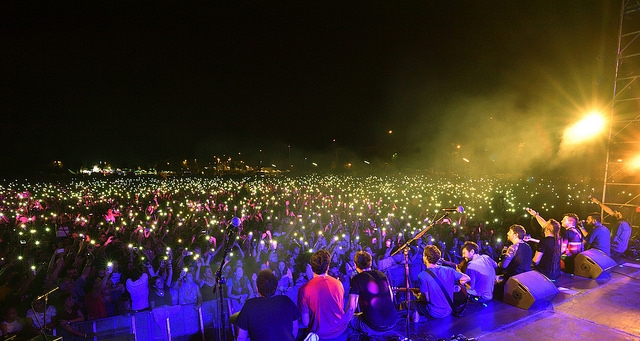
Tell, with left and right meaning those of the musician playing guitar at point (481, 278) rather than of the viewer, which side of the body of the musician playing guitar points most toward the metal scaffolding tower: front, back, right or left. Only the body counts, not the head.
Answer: right

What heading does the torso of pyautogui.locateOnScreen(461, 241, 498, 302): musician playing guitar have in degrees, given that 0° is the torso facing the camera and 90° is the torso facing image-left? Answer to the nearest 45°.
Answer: approximately 135°

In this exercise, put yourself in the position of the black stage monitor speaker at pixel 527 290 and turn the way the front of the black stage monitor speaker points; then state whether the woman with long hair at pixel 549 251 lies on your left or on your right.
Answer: on your left

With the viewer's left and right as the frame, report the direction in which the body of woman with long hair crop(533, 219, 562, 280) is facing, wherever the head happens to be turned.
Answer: facing away from the viewer and to the left of the viewer

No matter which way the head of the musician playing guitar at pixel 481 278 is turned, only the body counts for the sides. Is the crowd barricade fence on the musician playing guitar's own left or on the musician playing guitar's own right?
on the musician playing guitar's own left

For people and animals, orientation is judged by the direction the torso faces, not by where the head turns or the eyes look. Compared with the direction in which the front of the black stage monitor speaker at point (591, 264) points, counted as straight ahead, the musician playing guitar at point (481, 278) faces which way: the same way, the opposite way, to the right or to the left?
the opposite way

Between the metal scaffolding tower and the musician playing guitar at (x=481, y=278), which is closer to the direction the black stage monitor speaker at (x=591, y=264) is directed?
the musician playing guitar

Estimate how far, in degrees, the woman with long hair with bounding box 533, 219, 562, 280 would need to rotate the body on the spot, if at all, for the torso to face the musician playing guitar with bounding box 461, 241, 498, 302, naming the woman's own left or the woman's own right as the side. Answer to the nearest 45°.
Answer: approximately 90° to the woman's own left

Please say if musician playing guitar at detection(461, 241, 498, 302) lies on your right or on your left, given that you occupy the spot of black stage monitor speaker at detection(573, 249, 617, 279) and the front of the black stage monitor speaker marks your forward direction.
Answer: on your right

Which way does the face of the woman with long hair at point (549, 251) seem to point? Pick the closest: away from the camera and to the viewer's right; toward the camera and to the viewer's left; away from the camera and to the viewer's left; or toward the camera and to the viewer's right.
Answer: away from the camera and to the viewer's left

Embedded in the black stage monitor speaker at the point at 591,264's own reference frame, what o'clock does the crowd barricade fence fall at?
The crowd barricade fence is roughly at 3 o'clock from the black stage monitor speaker.

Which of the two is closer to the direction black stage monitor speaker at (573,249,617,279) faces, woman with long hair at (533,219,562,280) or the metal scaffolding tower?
the woman with long hair

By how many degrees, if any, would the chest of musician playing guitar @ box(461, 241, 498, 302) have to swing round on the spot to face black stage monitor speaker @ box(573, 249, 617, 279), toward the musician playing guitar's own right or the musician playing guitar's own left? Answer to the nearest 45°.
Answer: approximately 90° to the musician playing guitar's own right
